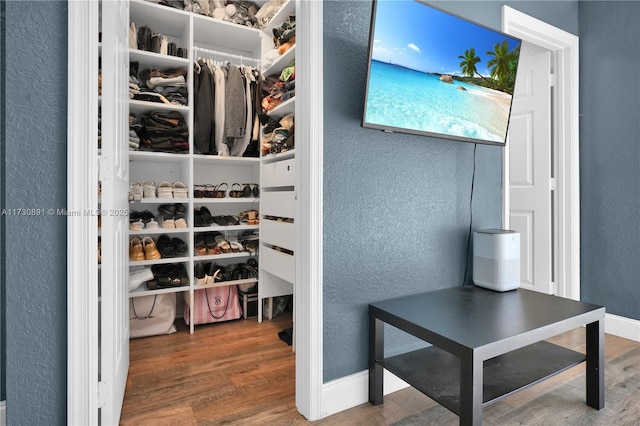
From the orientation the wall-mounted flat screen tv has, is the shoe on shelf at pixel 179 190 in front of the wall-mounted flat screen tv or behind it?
behind

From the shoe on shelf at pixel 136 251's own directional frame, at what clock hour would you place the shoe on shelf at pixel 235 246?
the shoe on shelf at pixel 235 246 is roughly at 9 o'clock from the shoe on shelf at pixel 136 251.

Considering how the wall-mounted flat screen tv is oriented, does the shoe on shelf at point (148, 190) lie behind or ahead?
behind

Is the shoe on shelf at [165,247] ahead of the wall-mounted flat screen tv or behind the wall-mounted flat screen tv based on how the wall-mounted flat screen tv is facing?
behind

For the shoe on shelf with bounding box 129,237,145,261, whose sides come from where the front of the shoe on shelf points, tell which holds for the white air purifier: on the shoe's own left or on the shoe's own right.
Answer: on the shoe's own left
